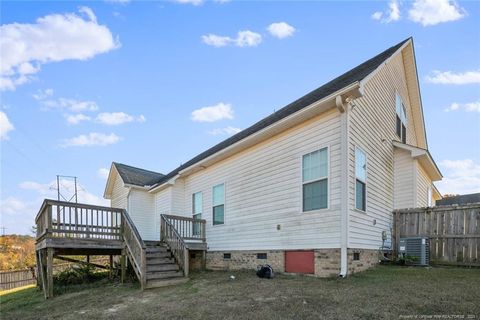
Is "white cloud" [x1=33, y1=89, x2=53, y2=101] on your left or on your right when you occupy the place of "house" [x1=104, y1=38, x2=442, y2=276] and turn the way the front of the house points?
on your left

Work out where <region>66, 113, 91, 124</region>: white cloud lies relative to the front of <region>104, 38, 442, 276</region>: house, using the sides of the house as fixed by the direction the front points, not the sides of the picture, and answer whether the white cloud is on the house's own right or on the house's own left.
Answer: on the house's own left

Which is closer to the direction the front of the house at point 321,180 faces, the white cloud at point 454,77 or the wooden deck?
the white cloud

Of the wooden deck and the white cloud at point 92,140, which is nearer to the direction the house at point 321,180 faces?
the white cloud

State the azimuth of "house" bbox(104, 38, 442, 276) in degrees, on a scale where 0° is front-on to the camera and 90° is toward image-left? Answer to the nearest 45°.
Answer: approximately 225°
